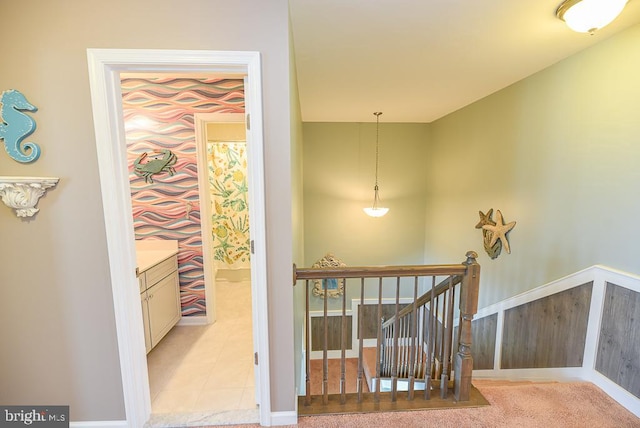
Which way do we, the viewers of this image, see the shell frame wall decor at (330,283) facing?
facing the viewer

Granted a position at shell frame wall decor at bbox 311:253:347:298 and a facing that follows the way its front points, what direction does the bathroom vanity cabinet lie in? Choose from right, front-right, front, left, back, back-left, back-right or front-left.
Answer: front-right

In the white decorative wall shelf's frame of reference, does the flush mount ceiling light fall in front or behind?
in front

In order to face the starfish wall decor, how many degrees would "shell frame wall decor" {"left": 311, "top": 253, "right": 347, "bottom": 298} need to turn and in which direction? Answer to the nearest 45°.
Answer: approximately 45° to its left

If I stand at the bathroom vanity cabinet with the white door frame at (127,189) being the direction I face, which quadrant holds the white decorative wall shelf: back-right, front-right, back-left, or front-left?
front-right

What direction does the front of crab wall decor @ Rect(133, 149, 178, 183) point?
toward the camera

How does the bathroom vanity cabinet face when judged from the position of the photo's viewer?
facing the viewer and to the right of the viewer

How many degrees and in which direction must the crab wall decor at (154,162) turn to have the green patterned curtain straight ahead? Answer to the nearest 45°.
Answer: approximately 135° to its left

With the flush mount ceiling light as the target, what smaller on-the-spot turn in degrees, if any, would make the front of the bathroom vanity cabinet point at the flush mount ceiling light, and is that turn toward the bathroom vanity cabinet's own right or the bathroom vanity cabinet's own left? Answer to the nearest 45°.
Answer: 0° — it already faces it
